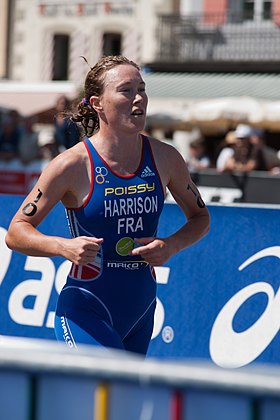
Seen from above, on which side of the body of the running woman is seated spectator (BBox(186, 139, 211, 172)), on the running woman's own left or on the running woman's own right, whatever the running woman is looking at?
on the running woman's own left

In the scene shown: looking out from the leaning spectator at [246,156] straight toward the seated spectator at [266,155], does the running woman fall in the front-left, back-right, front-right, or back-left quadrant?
back-right

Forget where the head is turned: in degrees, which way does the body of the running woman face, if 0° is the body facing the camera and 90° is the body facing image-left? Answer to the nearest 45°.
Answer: approximately 315°

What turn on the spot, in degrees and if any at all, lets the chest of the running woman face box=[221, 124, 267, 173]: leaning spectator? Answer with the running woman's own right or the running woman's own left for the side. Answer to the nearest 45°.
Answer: approximately 135° to the running woman's own left

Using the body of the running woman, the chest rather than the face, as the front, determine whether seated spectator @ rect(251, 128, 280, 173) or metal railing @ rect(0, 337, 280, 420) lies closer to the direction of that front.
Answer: the metal railing

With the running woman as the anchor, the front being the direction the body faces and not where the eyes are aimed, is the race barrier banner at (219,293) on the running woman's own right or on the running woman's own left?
on the running woman's own left

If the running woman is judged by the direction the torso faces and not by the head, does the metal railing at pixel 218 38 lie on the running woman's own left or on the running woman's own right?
on the running woman's own left

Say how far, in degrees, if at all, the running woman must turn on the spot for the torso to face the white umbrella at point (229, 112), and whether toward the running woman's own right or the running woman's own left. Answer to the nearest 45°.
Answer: approximately 135° to the running woman's own left
